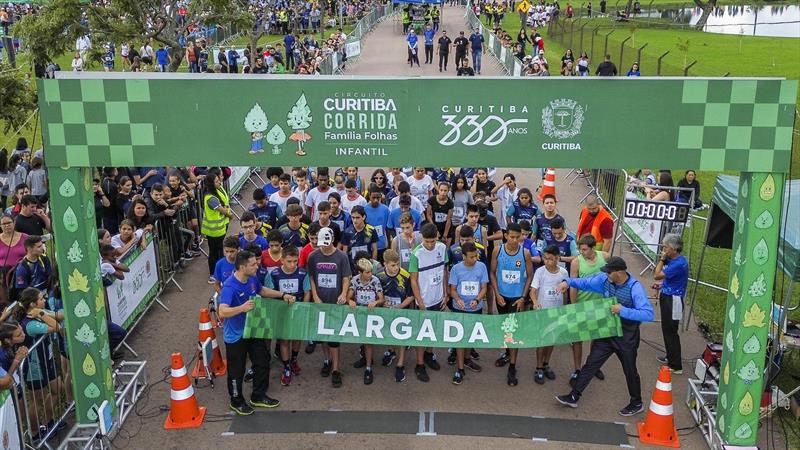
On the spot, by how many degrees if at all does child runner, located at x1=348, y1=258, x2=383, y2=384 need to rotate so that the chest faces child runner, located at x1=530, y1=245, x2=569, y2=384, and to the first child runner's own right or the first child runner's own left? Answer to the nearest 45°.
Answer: approximately 90° to the first child runner's own left

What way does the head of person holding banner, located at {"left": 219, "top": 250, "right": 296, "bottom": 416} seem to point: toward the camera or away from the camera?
toward the camera

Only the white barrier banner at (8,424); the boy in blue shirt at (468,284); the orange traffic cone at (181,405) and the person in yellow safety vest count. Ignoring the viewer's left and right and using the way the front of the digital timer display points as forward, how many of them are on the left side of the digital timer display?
0

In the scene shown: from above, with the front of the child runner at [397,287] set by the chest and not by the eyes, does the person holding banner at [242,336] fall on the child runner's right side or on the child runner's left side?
on the child runner's right side

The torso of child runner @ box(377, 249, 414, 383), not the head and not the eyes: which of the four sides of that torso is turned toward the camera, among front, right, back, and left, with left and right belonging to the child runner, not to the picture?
front

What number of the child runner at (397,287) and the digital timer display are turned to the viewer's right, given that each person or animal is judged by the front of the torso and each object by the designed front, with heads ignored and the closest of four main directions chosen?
0

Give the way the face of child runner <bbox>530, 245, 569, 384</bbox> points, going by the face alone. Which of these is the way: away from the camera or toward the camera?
toward the camera

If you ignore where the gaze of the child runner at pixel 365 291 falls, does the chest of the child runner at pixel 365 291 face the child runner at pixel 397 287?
no

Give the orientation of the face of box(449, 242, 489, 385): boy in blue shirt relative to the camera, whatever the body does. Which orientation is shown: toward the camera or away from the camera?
toward the camera

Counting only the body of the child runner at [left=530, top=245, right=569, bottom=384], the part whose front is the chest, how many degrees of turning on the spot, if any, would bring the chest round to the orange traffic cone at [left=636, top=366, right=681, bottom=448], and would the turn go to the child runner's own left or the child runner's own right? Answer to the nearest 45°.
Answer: approximately 45° to the child runner's own left

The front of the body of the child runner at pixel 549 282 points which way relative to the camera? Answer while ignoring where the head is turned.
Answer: toward the camera

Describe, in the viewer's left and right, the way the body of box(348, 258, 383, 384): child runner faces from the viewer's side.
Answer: facing the viewer
